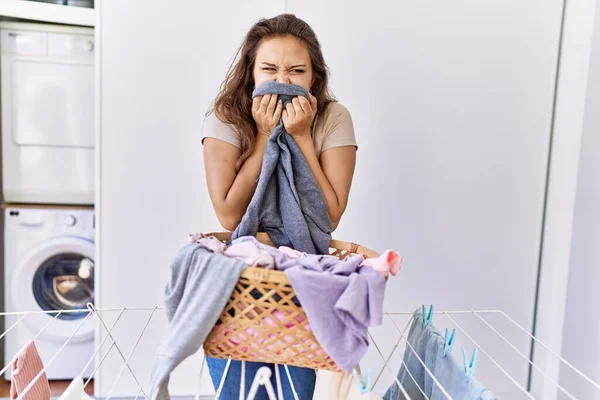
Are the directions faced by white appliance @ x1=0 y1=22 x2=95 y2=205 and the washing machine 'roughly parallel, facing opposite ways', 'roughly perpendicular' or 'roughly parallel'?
roughly parallel

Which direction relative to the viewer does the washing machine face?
toward the camera

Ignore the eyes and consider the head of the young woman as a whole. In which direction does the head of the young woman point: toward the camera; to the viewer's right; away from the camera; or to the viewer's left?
toward the camera

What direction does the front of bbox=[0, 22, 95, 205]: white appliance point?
toward the camera

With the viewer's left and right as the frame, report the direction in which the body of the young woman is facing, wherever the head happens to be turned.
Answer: facing the viewer

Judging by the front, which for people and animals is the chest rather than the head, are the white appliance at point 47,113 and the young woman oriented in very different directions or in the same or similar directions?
same or similar directions

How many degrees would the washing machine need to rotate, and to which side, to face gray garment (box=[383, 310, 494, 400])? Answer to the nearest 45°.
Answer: approximately 45° to its left

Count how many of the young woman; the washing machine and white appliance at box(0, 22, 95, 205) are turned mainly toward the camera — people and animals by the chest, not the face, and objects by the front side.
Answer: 3

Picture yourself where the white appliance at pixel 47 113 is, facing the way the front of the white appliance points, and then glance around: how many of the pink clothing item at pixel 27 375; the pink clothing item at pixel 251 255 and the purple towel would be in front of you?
3

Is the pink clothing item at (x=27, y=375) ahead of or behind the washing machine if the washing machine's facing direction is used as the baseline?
ahead

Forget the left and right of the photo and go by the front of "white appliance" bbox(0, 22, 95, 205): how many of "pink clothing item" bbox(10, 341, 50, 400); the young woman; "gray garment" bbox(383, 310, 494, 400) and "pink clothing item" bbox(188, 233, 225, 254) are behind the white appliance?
0

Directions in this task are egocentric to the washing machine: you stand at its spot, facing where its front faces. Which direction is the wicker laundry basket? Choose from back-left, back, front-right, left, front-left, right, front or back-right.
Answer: front

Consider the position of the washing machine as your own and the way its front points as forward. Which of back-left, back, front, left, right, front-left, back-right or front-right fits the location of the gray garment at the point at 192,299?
front
